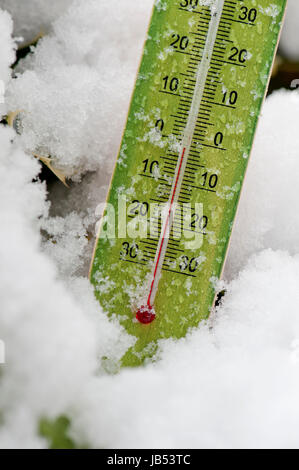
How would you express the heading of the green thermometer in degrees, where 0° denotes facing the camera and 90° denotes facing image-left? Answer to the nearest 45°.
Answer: approximately 0°
